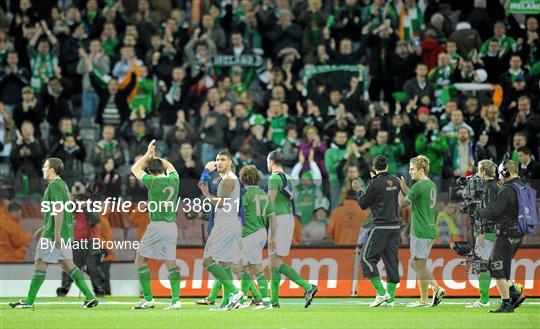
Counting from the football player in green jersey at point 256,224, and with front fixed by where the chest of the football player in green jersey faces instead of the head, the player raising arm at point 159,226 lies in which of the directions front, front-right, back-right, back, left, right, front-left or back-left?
front-left

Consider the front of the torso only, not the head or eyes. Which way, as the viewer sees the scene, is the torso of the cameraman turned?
to the viewer's left

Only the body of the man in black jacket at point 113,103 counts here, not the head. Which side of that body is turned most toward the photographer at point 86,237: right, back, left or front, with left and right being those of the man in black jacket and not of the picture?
front

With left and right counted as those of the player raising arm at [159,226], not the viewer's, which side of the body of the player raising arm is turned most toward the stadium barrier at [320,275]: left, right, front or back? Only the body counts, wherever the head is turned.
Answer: right

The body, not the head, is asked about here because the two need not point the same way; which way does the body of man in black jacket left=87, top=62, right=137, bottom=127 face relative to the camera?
toward the camera

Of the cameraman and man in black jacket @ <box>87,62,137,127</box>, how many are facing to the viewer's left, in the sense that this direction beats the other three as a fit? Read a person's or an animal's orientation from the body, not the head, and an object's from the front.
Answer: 1

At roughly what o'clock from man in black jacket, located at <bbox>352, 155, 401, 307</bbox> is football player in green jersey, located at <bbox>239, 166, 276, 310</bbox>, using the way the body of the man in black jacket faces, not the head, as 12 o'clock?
The football player in green jersey is roughly at 10 o'clock from the man in black jacket.

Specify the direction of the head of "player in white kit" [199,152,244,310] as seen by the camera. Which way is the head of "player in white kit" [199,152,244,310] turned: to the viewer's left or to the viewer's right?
to the viewer's left

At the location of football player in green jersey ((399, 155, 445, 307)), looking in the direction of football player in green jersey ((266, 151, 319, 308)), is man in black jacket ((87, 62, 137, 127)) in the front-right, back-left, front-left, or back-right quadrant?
front-right

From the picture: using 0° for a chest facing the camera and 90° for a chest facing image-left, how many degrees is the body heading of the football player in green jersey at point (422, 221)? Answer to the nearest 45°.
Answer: approximately 135°

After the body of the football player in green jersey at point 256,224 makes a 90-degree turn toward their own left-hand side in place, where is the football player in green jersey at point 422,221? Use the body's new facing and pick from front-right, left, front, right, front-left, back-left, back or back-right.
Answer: back-left

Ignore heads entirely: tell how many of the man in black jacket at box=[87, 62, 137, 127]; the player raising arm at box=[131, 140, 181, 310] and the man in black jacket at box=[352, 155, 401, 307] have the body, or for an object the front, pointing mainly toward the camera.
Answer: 1

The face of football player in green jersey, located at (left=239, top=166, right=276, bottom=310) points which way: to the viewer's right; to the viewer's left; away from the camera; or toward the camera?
away from the camera
